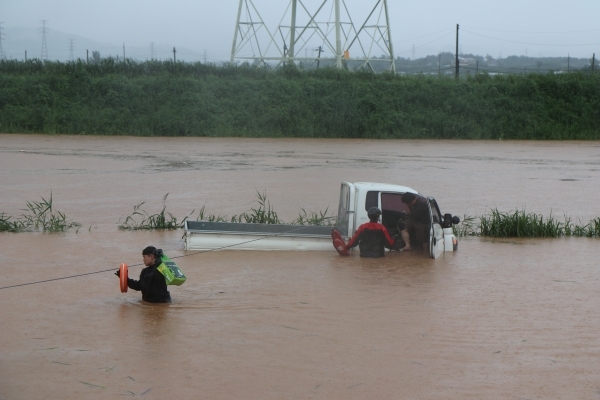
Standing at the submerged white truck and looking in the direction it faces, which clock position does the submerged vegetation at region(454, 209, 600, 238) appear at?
The submerged vegetation is roughly at 11 o'clock from the submerged white truck.

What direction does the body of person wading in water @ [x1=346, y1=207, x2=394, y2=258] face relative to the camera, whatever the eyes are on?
away from the camera

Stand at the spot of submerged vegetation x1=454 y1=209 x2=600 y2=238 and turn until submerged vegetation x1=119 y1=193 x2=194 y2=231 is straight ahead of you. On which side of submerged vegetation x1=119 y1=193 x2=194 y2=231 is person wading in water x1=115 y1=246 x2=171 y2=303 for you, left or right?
left

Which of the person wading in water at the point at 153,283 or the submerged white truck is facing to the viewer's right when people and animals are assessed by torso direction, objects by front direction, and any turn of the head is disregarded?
the submerged white truck

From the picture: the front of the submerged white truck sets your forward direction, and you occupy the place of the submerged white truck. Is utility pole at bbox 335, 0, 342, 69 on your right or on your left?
on your left

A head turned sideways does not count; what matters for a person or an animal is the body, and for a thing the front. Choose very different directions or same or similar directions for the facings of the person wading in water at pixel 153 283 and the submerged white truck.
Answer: very different directions

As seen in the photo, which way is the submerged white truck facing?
to the viewer's right

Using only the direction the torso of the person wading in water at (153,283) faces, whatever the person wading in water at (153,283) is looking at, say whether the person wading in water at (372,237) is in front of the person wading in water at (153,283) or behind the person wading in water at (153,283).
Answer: behind

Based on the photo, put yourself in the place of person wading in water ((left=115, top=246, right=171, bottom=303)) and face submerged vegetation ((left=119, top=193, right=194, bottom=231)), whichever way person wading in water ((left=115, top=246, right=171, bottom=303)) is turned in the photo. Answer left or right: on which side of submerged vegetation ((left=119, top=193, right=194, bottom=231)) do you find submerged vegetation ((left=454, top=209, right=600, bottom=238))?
right
